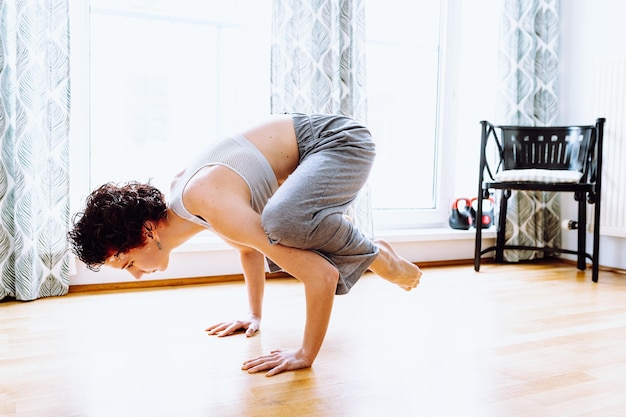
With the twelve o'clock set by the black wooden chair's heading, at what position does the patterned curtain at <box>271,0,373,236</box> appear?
The patterned curtain is roughly at 2 o'clock from the black wooden chair.

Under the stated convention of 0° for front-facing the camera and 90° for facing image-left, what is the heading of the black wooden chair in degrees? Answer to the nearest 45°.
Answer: approximately 0°
